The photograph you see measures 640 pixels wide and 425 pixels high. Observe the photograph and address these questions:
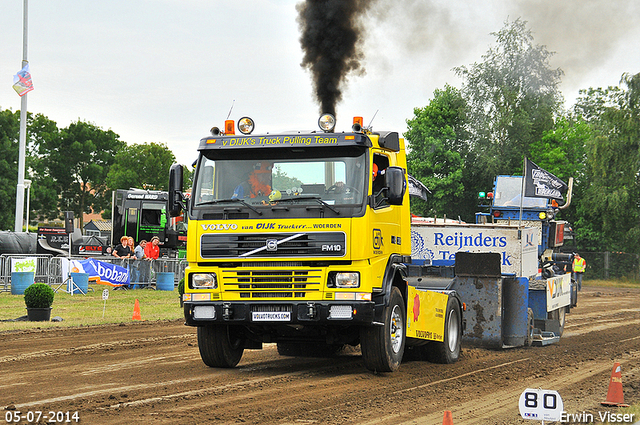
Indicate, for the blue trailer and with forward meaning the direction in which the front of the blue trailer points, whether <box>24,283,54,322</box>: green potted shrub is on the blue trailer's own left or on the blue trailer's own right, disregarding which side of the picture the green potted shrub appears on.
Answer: on the blue trailer's own right

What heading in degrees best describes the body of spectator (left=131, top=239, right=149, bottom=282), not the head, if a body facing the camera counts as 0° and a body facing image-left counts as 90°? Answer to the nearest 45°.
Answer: approximately 315°

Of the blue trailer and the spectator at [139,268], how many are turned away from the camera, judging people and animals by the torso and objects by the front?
0

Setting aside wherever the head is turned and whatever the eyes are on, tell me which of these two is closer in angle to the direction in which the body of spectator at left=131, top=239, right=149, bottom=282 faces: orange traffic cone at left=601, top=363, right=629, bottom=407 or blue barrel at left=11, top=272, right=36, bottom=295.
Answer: the orange traffic cone

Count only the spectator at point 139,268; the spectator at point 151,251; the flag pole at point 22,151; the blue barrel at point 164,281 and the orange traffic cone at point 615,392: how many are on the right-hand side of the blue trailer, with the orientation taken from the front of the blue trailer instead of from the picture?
4

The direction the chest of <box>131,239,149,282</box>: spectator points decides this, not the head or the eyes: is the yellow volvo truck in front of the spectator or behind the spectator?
in front

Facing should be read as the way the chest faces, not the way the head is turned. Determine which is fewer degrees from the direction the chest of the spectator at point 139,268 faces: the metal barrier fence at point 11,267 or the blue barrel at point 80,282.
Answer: the blue barrel

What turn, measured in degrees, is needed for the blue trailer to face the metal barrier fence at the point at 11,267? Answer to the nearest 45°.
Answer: approximately 90° to its right

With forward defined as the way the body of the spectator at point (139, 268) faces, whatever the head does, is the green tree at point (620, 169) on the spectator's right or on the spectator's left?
on the spectator's left

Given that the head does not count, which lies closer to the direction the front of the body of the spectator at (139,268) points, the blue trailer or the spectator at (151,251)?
the blue trailer

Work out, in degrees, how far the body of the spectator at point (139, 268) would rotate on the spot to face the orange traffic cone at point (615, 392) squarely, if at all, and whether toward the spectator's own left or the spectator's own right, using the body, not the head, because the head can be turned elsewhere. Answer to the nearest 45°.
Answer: approximately 45° to the spectator's own right

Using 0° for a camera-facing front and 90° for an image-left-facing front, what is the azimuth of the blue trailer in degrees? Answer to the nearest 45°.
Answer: approximately 45°
